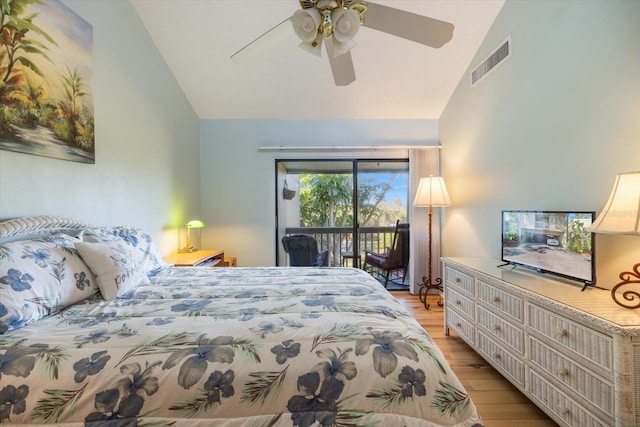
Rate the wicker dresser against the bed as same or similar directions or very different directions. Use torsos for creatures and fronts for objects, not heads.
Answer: very different directions

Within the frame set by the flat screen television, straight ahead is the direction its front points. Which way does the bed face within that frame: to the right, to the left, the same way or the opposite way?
the opposite way

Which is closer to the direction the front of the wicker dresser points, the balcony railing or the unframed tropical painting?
the unframed tropical painting

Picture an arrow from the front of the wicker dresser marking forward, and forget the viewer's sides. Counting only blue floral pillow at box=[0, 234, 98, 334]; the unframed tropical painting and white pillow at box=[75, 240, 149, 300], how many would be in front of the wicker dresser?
3

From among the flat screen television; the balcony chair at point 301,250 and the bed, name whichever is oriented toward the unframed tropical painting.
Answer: the flat screen television

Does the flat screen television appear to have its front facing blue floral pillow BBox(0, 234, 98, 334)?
yes

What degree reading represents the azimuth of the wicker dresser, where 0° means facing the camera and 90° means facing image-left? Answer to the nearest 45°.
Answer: approximately 45°

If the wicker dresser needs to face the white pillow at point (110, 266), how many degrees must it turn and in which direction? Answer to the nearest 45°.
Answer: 0° — it already faces it

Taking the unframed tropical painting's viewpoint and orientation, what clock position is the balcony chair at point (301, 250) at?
The balcony chair is roughly at 10 o'clock from the unframed tropical painting.

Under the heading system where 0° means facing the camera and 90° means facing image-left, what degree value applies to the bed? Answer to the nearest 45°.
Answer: approximately 270°

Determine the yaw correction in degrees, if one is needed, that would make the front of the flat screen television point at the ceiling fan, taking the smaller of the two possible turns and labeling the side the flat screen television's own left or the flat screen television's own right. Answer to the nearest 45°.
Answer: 0° — it already faces it

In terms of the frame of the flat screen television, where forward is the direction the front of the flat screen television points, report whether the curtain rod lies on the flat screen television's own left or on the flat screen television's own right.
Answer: on the flat screen television's own right

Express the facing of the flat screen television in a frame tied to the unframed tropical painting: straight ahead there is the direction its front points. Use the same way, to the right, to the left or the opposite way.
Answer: the opposite way

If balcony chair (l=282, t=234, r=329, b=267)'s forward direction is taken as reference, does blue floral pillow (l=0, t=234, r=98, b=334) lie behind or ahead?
behind

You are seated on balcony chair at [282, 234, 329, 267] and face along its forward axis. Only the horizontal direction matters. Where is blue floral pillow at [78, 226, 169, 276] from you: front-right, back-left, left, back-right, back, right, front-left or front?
back

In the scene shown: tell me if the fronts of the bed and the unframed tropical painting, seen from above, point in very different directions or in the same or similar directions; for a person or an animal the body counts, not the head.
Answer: same or similar directions

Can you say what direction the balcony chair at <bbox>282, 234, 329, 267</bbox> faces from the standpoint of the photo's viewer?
facing away from the viewer and to the right of the viewer

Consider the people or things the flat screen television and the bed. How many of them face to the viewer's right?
1

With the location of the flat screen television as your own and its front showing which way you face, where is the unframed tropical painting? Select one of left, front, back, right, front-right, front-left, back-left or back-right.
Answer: front

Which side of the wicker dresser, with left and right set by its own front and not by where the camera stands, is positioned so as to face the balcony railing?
right
